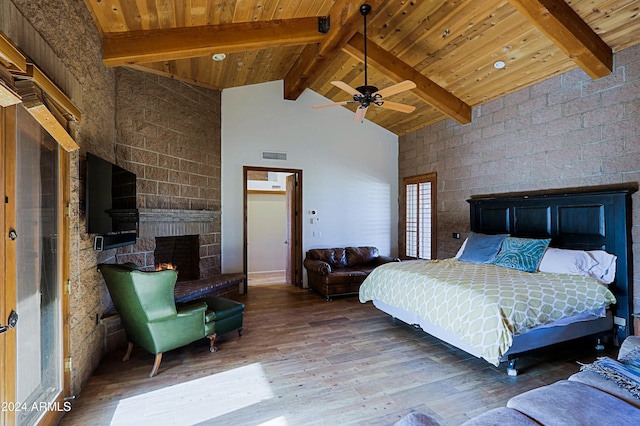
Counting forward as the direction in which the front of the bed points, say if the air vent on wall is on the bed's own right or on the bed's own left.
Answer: on the bed's own right

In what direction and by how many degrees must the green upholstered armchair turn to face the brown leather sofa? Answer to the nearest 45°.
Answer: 0° — it already faces it

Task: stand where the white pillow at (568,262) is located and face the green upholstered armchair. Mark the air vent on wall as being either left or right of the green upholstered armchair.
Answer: right

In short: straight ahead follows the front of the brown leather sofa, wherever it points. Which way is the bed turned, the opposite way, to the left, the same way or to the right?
to the right

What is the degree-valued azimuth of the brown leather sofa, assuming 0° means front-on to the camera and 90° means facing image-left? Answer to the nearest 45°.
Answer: approximately 315°

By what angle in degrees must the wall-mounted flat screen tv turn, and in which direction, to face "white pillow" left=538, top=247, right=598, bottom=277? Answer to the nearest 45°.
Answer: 0° — it already faces it

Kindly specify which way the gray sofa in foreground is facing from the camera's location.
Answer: facing away from the viewer and to the left of the viewer

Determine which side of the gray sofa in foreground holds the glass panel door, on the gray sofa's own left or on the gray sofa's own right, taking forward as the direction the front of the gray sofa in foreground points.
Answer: on the gray sofa's own left

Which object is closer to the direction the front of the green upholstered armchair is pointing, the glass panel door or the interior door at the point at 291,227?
the interior door
